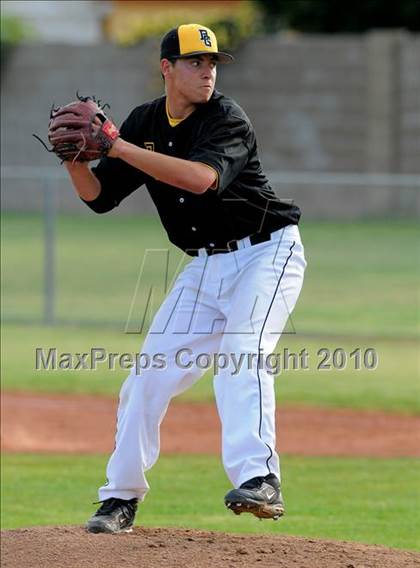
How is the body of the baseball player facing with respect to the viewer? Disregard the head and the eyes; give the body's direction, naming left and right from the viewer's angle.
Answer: facing the viewer and to the left of the viewer
